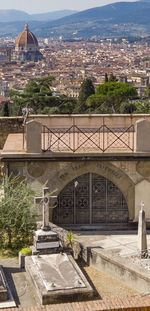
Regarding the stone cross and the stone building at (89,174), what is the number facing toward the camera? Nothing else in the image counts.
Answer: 2

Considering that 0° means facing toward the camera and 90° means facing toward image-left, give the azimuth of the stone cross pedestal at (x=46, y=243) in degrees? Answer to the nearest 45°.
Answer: approximately 0°

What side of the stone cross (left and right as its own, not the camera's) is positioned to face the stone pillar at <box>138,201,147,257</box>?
left

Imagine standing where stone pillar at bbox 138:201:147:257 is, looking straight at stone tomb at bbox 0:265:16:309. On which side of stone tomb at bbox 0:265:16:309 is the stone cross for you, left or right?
right

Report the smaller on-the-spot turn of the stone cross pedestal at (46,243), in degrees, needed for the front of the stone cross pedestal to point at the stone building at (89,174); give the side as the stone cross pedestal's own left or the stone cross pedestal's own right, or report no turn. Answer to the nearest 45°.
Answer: approximately 180°

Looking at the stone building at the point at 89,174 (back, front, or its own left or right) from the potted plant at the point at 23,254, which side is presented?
front

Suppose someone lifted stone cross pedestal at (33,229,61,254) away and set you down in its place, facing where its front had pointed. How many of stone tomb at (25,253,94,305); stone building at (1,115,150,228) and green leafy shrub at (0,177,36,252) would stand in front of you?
1

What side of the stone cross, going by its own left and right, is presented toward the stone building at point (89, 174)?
back

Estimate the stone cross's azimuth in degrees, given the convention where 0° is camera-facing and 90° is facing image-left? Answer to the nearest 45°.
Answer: approximately 0°
